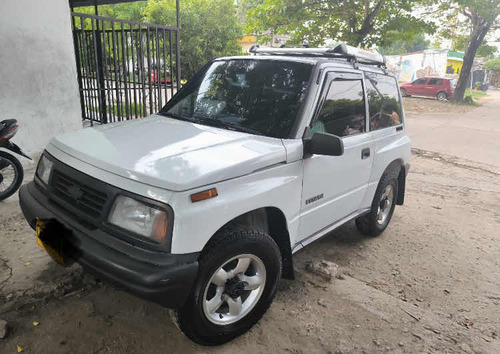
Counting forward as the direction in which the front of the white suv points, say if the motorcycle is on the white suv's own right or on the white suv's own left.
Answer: on the white suv's own right

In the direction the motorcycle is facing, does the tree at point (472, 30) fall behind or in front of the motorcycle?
behind

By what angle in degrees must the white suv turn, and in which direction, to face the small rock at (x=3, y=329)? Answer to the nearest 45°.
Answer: approximately 45° to its right

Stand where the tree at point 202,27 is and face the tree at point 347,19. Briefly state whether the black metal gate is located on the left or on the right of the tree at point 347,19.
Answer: right

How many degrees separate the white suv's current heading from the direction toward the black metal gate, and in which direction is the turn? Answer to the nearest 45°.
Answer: approximately 135° to its right

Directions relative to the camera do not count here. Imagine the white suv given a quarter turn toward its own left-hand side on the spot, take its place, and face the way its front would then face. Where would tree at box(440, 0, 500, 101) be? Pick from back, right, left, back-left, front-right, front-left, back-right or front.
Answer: left

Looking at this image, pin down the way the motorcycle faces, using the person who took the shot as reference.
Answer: facing to the left of the viewer

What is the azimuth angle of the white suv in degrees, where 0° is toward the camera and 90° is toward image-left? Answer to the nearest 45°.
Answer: approximately 45°
